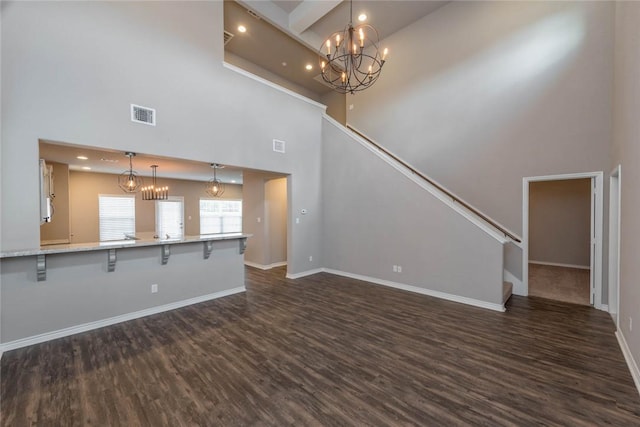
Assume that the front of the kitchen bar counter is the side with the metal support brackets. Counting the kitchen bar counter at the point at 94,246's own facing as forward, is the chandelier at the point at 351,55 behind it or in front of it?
in front

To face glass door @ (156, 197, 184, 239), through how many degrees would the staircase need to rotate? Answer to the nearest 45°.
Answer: approximately 135° to its right

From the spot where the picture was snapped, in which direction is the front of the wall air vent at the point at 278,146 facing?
facing the viewer and to the right of the viewer

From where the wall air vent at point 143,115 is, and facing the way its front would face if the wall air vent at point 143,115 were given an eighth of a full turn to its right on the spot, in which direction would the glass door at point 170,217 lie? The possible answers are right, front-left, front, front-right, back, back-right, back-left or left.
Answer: back

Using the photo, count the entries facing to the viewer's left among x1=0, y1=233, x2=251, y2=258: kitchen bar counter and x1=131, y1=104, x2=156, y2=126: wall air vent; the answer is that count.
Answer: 0

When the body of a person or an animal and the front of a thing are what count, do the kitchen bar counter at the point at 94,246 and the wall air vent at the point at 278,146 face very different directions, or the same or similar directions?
same or similar directions

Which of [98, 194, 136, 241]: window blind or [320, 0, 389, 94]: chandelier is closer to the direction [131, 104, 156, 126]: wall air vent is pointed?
the chandelier

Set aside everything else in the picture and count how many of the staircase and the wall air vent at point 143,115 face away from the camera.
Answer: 0

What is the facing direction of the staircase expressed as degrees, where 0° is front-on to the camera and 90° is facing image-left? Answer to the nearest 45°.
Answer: approximately 315°

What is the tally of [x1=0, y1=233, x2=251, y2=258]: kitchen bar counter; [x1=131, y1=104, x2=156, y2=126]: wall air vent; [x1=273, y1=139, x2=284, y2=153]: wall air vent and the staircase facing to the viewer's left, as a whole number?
0

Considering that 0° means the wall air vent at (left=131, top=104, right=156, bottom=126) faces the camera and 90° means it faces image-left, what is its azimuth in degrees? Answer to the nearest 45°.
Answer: approximately 315°

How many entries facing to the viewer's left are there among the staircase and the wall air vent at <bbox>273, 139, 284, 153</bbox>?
0
